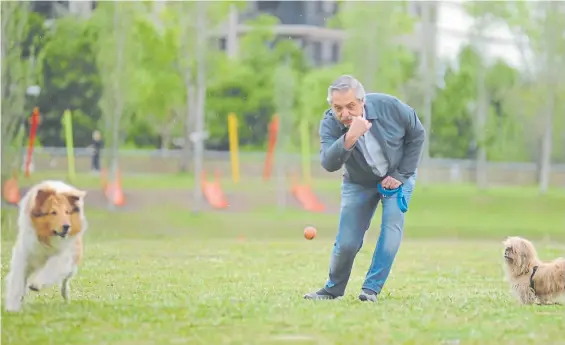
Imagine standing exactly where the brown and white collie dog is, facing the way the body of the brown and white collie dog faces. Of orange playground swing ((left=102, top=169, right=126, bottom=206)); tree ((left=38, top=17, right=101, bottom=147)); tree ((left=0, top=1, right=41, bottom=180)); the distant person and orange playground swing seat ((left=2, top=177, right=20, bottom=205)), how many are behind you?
5

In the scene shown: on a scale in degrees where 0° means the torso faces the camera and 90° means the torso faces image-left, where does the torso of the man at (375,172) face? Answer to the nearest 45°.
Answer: approximately 45°

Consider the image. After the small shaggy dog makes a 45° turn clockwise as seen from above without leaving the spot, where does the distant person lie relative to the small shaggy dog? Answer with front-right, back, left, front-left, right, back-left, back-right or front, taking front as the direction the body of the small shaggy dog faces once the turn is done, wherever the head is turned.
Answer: front

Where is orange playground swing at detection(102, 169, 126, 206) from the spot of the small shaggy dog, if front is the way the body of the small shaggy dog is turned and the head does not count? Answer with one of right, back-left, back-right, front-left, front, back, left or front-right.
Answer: front-right

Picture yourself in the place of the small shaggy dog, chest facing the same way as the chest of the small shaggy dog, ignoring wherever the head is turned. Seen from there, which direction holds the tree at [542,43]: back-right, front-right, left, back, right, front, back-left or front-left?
right

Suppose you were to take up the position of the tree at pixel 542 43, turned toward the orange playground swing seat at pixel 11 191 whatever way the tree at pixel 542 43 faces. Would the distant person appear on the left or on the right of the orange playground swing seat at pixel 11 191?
right

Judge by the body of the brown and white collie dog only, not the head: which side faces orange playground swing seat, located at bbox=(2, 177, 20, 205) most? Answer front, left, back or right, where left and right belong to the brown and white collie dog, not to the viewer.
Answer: back

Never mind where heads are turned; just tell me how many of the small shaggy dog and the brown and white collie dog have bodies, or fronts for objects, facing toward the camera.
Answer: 1

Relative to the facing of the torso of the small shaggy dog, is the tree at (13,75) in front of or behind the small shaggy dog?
in front

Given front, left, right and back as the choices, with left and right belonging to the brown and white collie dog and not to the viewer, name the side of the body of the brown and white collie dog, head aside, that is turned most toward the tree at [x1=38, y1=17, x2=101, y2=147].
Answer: back

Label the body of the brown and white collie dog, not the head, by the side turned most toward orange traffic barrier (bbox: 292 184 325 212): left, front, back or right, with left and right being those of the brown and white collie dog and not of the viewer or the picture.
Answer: back

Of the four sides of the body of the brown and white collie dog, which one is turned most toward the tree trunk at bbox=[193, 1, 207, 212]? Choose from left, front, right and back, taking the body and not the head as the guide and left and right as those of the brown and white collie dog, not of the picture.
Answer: back

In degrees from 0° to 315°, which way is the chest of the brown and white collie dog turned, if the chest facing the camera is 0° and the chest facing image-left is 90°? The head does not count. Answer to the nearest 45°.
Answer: approximately 0°

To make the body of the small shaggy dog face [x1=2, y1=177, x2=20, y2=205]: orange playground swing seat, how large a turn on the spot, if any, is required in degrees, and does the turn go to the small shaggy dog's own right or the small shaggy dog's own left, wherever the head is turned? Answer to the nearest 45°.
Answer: approximately 45° to the small shaggy dog's own right

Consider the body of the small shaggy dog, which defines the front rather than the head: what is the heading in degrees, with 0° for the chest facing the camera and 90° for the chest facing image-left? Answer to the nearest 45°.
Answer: approximately 90°
